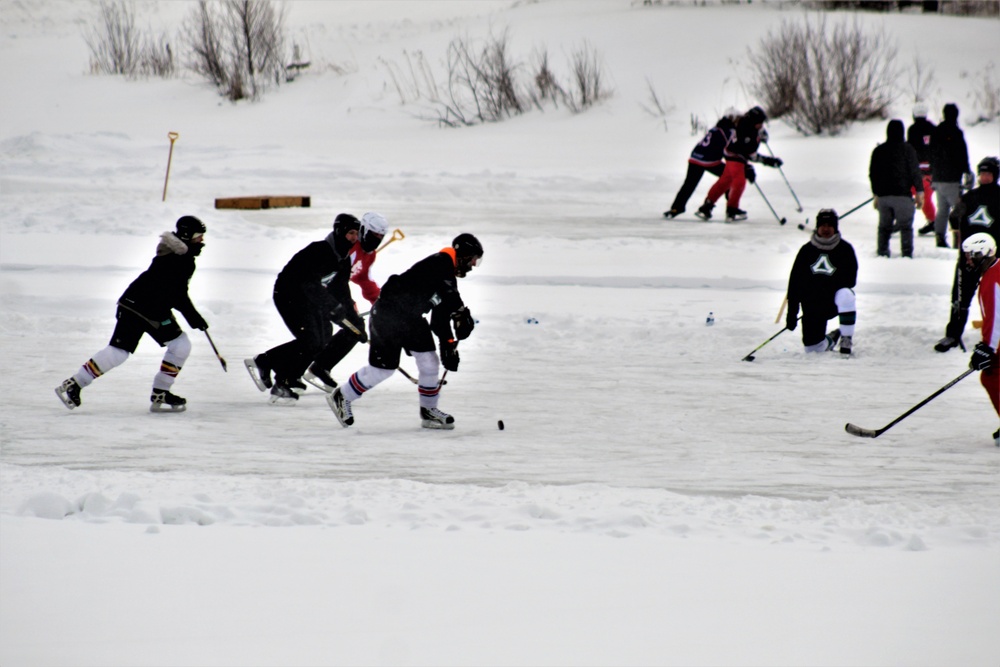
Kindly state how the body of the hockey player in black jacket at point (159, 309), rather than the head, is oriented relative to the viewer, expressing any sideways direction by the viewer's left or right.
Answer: facing to the right of the viewer

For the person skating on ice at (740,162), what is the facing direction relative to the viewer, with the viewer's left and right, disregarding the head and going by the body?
facing to the right of the viewer

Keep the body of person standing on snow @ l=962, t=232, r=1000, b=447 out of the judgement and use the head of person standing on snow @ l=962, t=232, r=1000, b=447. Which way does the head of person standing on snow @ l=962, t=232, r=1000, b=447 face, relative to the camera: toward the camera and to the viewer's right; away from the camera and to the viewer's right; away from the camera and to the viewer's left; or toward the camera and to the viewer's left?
toward the camera and to the viewer's left

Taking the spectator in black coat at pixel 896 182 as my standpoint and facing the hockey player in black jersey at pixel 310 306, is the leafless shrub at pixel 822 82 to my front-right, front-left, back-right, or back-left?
back-right

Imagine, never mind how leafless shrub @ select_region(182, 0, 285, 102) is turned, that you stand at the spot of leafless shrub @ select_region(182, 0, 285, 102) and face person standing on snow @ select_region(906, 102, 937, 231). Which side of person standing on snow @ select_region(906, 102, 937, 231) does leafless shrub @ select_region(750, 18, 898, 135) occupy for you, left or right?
left

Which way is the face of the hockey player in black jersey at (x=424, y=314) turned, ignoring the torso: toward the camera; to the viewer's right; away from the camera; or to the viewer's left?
to the viewer's right

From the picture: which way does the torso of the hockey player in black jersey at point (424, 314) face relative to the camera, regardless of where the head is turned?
to the viewer's right

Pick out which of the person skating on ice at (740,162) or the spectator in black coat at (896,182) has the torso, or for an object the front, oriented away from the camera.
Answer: the spectator in black coat

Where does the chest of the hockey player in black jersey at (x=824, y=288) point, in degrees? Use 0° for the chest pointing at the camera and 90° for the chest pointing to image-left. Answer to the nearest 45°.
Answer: approximately 0°

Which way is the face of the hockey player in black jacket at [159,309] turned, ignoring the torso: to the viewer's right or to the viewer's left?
to the viewer's right

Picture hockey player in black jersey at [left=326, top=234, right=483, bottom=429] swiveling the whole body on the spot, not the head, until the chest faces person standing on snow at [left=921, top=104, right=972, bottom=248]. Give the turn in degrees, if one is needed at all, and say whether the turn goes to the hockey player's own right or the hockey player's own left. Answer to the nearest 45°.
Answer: approximately 45° to the hockey player's own left

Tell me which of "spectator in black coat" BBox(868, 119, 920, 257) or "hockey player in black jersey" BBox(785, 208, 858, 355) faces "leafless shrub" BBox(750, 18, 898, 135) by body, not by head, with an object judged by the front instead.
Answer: the spectator in black coat

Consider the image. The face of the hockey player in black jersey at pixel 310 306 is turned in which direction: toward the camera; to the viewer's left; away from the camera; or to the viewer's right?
to the viewer's right

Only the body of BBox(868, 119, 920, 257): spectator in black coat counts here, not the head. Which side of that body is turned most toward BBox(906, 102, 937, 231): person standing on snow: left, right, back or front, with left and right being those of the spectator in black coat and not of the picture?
front

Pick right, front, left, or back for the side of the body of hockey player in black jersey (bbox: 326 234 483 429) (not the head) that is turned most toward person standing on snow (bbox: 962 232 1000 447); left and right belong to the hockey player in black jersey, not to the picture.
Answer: front

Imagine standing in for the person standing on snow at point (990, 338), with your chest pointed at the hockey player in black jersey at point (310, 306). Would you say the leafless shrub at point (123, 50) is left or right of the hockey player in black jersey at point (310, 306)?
right

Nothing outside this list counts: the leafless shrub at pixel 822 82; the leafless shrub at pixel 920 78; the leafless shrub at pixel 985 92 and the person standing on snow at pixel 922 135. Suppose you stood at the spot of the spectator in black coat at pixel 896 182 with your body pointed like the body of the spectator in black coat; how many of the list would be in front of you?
4
